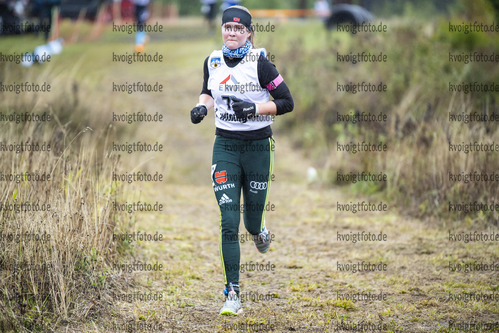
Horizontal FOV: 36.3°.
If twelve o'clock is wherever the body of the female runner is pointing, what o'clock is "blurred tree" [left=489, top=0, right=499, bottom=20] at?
The blurred tree is roughly at 7 o'clock from the female runner.

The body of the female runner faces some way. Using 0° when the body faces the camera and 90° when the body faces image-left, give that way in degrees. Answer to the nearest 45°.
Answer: approximately 0°
